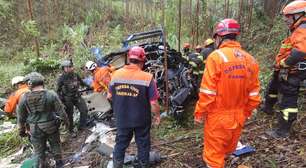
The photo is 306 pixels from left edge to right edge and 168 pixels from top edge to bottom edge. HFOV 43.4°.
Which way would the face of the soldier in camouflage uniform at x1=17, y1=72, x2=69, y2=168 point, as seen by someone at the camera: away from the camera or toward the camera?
away from the camera

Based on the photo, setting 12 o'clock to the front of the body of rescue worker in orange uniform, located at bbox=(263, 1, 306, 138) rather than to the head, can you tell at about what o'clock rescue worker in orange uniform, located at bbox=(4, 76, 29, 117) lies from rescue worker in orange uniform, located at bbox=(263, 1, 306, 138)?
rescue worker in orange uniform, located at bbox=(4, 76, 29, 117) is roughly at 12 o'clock from rescue worker in orange uniform, located at bbox=(263, 1, 306, 138).

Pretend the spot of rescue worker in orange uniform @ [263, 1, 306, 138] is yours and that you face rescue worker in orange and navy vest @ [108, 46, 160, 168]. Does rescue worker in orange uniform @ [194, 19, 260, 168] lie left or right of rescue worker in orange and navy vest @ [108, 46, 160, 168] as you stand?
left

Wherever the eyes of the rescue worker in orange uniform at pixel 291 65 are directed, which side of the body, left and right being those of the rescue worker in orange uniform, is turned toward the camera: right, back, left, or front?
left

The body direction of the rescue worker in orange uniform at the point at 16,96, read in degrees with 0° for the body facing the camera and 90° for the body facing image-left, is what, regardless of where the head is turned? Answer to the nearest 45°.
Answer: approximately 270°

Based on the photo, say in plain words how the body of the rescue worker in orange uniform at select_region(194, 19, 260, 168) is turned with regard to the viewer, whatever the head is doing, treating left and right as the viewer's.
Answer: facing away from the viewer and to the left of the viewer

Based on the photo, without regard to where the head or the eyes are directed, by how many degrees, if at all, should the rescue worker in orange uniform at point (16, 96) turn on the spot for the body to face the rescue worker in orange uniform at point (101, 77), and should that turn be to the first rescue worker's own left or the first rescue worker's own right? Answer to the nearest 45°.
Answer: approximately 45° to the first rescue worker's own left

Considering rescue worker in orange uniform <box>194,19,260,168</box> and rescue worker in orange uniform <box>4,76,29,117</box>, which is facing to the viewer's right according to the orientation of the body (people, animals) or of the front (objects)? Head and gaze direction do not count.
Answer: rescue worker in orange uniform <box>4,76,29,117</box>

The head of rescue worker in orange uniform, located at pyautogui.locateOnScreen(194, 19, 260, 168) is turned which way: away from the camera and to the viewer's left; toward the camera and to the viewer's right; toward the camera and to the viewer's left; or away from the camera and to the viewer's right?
away from the camera and to the viewer's left

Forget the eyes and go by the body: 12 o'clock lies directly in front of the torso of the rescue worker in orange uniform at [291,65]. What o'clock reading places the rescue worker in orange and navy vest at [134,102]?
the rescue worker in orange and navy vest at [134,102] is roughly at 11 o'clock from the rescue worker in orange uniform at [291,65].
